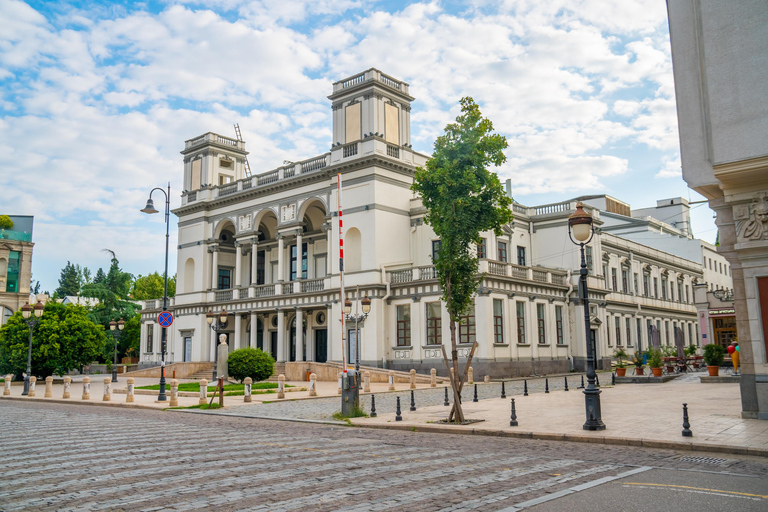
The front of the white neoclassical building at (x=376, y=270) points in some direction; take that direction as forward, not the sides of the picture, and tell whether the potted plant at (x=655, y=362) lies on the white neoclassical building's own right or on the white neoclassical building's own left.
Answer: on the white neoclassical building's own left

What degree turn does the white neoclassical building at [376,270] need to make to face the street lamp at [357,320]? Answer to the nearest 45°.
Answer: approximately 45° to its left

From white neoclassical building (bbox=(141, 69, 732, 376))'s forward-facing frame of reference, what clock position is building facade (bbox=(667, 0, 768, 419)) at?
The building facade is roughly at 10 o'clock from the white neoclassical building.

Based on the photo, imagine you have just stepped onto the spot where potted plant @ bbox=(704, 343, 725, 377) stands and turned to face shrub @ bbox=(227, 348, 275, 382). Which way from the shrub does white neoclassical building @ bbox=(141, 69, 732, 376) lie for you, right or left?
right

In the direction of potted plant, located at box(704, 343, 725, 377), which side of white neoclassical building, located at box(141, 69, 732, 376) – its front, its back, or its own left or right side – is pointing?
left

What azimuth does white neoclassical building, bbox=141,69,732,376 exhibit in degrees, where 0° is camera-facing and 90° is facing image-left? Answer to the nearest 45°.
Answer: approximately 45°

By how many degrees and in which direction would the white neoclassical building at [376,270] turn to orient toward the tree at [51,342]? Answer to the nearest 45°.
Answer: approximately 45° to its right

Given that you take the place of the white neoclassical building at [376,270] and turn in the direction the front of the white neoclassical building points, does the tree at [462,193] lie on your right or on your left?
on your left

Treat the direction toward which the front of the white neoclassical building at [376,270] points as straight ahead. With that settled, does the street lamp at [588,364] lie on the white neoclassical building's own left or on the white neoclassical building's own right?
on the white neoclassical building's own left

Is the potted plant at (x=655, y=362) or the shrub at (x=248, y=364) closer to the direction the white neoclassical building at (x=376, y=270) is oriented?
the shrub
